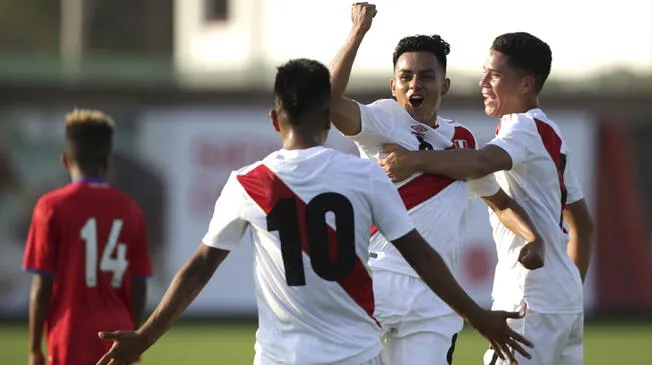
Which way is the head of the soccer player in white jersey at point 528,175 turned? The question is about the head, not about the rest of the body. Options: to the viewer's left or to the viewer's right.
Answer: to the viewer's left

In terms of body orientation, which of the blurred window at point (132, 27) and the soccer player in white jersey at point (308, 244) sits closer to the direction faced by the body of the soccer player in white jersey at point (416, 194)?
the soccer player in white jersey

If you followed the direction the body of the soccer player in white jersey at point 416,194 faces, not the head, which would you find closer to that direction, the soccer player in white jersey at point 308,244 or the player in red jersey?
the soccer player in white jersey

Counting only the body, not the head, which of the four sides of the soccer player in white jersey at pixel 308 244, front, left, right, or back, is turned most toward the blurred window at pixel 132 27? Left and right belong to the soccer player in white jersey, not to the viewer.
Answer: front

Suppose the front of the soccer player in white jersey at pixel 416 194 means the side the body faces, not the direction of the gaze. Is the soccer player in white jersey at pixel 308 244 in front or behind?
in front

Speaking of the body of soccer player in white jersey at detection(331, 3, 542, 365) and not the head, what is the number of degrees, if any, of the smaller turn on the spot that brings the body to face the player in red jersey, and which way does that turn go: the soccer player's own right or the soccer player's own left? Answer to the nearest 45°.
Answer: approximately 90° to the soccer player's own right

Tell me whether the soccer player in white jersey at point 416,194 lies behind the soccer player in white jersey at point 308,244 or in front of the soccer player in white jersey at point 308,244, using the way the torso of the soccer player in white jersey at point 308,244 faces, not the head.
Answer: in front

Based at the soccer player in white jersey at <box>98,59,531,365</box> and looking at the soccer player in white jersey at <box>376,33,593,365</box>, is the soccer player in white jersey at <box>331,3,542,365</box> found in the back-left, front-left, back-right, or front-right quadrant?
front-left

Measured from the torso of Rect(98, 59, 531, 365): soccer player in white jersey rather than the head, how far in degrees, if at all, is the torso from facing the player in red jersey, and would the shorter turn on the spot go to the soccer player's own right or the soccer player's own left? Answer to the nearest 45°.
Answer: approximately 45° to the soccer player's own left

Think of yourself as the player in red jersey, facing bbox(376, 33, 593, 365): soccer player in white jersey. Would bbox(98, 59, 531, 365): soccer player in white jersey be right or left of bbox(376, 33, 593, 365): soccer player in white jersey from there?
right

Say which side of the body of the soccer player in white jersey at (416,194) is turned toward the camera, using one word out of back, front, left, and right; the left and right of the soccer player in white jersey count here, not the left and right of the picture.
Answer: front

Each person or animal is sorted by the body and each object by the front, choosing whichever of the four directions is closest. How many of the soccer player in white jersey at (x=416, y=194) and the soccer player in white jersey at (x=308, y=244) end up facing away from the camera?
1

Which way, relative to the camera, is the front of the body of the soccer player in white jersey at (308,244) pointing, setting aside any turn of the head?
away from the camera

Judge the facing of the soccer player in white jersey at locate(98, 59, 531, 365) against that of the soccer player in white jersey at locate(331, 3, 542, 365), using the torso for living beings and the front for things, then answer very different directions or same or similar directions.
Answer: very different directions

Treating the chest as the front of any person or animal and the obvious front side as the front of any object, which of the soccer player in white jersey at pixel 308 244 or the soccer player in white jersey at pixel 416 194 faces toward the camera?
the soccer player in white jersey at pixel 416 194
